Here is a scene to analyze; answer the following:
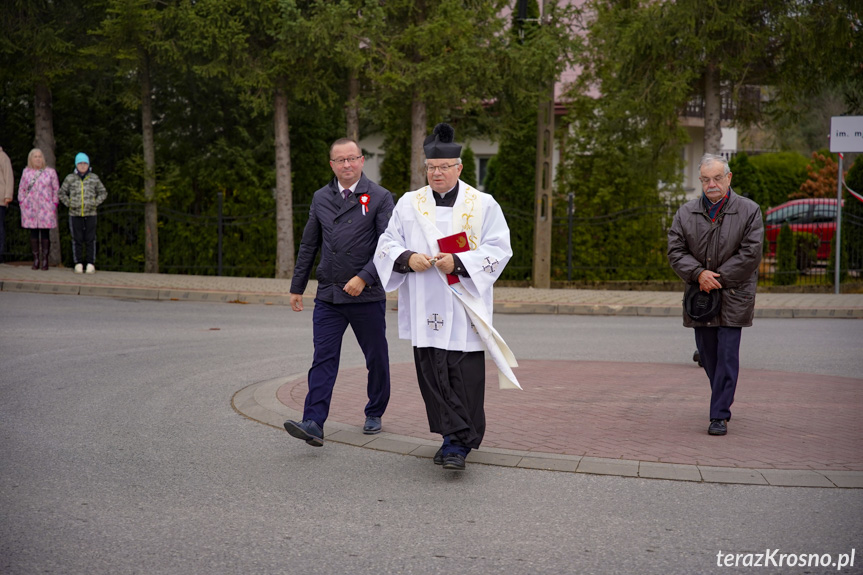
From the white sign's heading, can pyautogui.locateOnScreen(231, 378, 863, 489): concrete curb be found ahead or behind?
ahead

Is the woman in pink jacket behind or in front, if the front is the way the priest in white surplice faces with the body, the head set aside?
behind

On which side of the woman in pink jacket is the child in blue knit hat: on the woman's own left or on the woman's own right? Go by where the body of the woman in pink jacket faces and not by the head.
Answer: on the woman's own left

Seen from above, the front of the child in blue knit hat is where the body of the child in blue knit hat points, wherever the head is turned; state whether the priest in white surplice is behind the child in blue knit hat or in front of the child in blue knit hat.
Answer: in front

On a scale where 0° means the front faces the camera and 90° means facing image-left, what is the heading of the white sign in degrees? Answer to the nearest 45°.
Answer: approximately 0°

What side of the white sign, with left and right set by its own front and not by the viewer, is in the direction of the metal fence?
right
